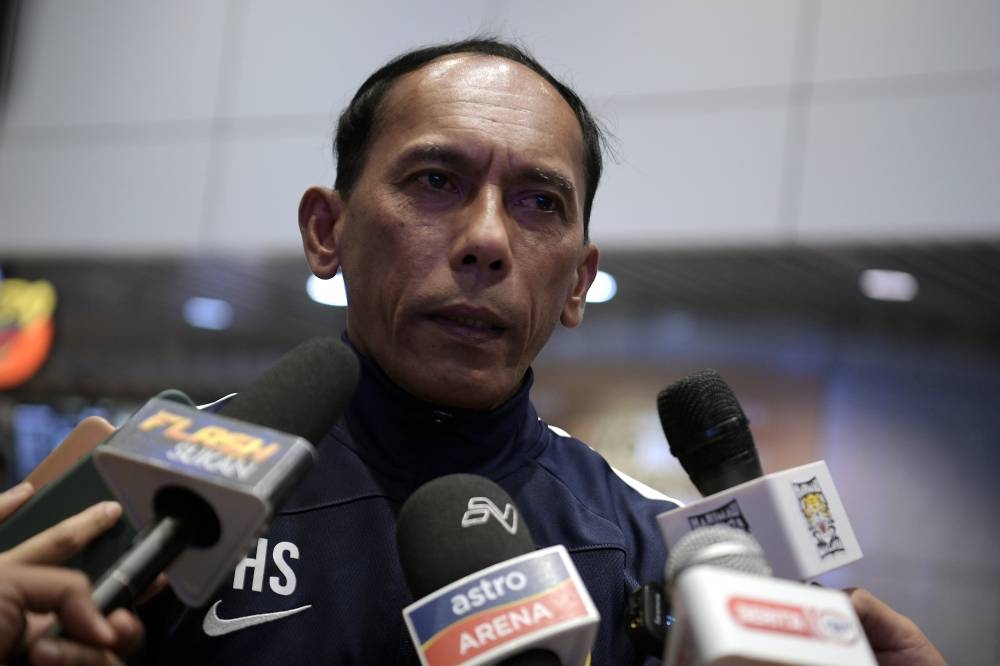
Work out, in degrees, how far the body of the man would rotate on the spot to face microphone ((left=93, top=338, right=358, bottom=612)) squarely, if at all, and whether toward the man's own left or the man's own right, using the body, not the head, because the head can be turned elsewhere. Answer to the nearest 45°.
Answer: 0° — they already face it

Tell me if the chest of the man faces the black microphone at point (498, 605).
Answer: yes

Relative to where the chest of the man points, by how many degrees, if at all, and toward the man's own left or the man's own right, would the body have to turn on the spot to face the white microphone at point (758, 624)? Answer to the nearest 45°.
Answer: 0° — they already face it

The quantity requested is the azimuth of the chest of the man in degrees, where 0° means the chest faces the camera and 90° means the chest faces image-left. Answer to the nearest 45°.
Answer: approximately 0°
